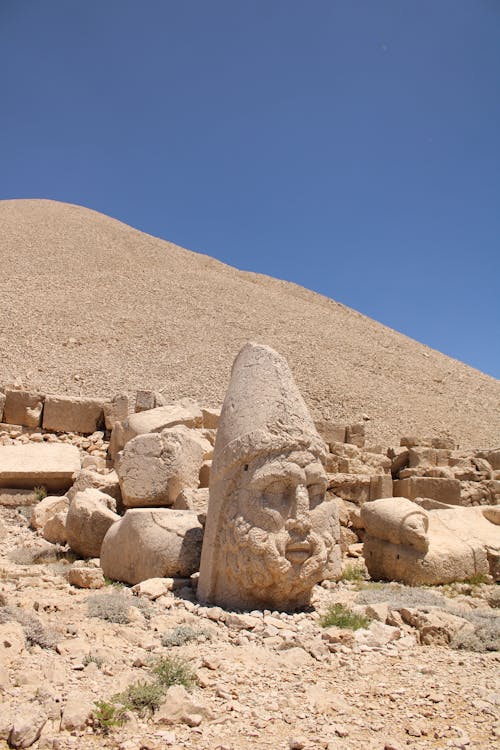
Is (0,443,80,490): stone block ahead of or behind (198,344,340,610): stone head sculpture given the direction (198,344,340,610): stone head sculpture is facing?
behind

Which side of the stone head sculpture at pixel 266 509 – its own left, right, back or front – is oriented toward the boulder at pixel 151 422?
back

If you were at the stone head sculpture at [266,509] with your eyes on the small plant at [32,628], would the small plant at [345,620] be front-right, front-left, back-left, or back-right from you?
back-left

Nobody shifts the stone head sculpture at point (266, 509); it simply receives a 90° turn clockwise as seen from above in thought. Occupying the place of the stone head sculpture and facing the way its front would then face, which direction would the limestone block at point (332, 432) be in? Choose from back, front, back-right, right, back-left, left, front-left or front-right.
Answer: back-right

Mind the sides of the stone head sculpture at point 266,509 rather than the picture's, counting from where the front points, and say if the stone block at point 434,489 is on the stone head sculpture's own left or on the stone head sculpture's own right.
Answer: on the stone head sculpture's own left

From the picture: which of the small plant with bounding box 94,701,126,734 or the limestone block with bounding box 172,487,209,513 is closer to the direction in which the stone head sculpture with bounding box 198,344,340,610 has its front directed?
the small plant

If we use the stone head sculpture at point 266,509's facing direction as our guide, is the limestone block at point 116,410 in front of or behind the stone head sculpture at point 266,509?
behind

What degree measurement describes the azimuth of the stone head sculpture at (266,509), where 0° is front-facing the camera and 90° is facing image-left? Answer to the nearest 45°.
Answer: approximately 315°

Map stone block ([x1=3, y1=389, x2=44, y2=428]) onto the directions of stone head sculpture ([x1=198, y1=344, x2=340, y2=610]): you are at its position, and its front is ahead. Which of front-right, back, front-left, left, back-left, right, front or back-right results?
back
